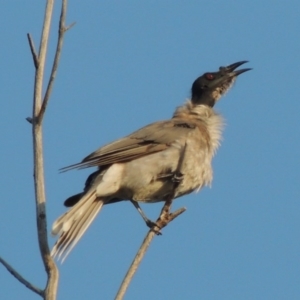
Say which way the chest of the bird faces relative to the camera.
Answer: to the viewer's right
